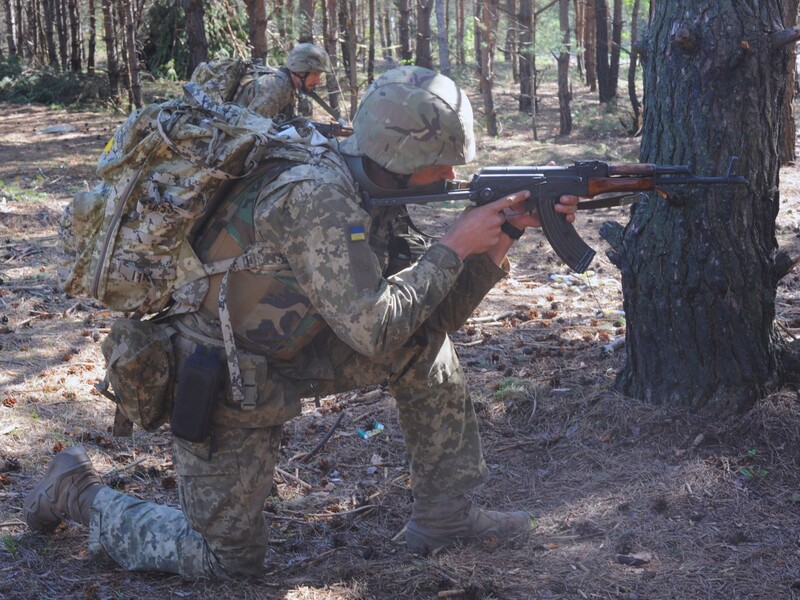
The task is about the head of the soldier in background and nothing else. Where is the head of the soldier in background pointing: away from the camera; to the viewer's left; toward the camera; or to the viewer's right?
to the viewer's right

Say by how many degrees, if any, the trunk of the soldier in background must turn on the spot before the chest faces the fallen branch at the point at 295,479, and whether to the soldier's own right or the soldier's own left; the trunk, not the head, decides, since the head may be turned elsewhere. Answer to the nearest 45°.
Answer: approximately 90° to the soldier's own right

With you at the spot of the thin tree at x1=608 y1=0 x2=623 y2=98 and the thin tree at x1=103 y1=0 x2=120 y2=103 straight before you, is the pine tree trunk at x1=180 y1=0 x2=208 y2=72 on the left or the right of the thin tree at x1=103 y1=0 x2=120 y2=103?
left

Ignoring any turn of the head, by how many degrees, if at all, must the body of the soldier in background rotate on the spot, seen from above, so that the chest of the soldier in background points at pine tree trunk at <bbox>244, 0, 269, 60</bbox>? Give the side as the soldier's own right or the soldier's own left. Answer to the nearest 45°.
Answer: approximately 90° to the soldier's own left

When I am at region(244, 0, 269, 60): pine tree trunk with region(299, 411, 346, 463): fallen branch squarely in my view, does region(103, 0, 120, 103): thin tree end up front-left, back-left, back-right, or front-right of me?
back-right

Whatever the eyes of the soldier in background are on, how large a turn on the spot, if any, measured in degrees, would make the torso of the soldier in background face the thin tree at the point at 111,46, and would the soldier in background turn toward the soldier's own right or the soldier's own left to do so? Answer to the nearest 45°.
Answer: approximately 90° to the soldier's own left

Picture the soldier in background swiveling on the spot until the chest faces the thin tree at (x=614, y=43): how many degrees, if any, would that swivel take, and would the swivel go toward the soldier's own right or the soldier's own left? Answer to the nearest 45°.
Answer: approximately 45° to the soldier's own left

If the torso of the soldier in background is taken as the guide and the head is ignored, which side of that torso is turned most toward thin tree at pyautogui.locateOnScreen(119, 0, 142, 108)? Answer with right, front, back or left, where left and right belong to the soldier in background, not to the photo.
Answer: left

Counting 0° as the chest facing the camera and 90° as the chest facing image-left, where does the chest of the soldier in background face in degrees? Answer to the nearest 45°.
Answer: approximately 270°
